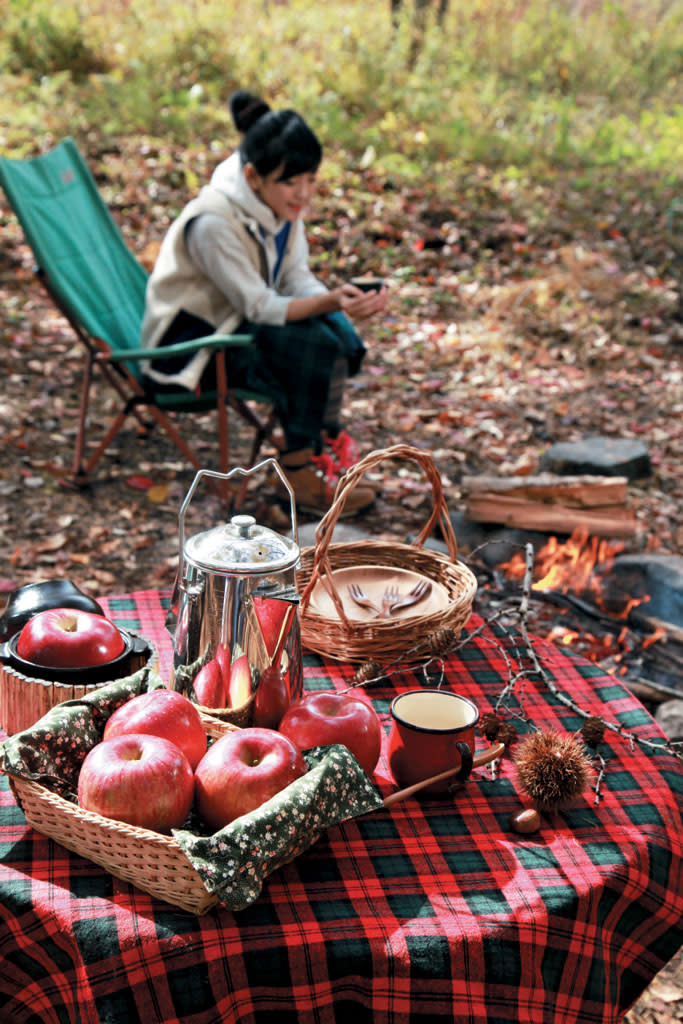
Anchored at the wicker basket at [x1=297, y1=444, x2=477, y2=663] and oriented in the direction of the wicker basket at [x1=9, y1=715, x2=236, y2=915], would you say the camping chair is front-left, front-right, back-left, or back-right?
back-right

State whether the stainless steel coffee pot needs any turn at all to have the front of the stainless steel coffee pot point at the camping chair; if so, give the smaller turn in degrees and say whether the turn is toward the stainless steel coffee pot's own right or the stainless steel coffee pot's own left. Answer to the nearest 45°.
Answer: approximately 135° to the stainless steel coffee pot's own left

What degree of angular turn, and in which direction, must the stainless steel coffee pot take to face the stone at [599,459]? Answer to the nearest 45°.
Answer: approximately 90° to its left

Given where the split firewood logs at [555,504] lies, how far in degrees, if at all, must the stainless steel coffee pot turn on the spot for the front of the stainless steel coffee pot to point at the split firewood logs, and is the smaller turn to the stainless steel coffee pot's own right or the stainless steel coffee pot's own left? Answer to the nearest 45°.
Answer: approximately 90° to the stainless steel coffee pot's own left

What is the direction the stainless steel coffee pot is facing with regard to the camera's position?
facing the viewer and to the right of the viewer
